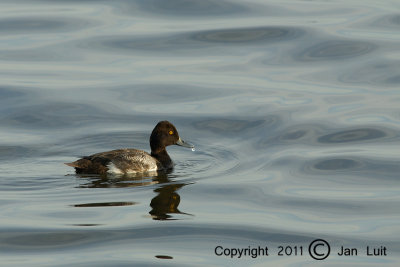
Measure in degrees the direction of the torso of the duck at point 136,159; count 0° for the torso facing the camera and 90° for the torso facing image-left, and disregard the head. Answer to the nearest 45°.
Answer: approximately 270°
